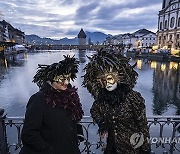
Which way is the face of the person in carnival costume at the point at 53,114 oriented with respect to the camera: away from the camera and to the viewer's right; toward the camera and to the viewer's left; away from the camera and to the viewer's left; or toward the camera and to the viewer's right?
toward the camera and to the viewer's right

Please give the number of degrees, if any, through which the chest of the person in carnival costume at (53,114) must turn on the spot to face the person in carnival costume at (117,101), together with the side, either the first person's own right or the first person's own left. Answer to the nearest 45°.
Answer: approximately 45° to the first person's own left

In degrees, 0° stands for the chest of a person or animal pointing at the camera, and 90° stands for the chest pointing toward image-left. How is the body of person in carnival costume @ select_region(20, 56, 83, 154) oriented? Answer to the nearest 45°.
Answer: approximately 315°

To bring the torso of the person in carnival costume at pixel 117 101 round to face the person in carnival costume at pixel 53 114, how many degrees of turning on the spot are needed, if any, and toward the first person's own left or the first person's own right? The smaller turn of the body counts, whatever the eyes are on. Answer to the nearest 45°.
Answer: approximately 45° to the first person's own right

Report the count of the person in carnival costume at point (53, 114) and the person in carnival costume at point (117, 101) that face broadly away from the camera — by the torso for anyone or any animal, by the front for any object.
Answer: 0
